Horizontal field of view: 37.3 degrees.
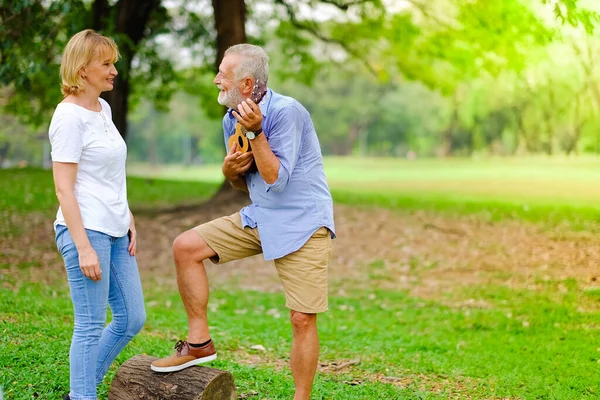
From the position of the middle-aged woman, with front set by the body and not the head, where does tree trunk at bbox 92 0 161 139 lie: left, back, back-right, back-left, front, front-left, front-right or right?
back-left

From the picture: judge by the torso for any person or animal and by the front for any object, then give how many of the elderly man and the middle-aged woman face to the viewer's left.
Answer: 1

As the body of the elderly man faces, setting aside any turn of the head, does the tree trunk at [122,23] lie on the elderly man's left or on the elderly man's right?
on the elderly man's right

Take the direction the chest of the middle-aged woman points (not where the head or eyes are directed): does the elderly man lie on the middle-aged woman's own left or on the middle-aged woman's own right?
on the middle-aged woman's own left

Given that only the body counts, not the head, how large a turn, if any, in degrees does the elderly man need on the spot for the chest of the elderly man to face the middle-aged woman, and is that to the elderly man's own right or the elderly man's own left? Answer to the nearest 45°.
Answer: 0° — they already face them

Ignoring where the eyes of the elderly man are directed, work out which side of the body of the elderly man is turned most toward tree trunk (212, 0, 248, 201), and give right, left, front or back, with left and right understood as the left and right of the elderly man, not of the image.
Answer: right

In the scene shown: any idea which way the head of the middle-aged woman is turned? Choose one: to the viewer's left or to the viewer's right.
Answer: to the viewer's right

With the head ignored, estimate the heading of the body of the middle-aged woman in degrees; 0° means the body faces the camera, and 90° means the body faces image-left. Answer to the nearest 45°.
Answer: approximately 315°

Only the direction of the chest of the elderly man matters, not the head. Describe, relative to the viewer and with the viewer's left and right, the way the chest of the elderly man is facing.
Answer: facing to the left of the viewer
